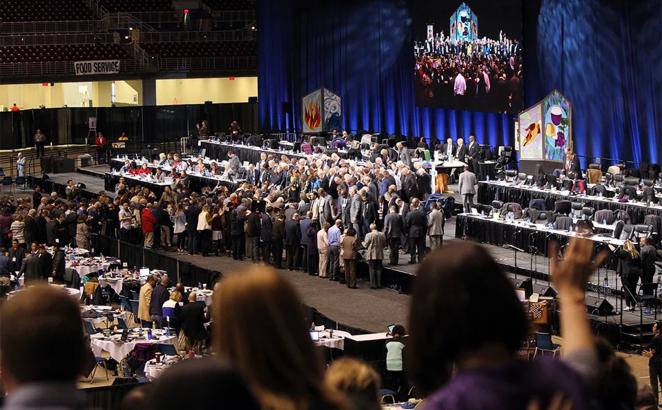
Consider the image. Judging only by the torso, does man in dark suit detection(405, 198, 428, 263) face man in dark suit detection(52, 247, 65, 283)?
no

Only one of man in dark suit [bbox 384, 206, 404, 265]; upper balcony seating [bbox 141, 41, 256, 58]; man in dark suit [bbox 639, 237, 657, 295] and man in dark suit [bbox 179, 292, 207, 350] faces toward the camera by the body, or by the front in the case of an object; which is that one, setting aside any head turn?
the upper balcony seating

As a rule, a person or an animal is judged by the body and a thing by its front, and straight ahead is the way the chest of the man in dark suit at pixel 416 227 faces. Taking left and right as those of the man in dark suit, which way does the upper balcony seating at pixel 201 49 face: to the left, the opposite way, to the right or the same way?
the opposite way

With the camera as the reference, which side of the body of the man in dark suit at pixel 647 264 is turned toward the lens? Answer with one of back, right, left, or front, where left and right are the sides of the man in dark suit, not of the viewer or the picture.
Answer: left

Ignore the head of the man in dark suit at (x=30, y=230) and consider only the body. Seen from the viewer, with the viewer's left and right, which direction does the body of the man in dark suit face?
facing away from the viewer and to the right of the viewer

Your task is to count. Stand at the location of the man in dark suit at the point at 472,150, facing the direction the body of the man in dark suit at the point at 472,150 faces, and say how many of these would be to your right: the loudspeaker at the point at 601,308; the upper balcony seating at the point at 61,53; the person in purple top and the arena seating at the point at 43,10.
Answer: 2

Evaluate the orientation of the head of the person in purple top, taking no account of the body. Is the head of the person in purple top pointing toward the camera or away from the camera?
away from the camera

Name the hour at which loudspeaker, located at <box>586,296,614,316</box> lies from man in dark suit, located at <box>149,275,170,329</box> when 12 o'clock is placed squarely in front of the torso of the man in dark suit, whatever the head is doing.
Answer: The loudspeaker is roughly at 2 o'clock from the man in dark suit.

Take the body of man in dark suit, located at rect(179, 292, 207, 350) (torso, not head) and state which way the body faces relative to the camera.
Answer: away from the camera

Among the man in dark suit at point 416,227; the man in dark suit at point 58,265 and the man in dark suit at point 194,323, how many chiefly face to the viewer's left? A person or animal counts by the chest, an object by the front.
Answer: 0

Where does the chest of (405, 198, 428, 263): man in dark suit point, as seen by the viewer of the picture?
away from the camera

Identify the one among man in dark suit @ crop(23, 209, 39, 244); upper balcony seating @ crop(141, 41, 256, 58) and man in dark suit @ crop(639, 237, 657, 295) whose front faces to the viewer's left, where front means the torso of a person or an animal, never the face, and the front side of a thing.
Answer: man in dark suit @ crop(639, 237, 657, 295)

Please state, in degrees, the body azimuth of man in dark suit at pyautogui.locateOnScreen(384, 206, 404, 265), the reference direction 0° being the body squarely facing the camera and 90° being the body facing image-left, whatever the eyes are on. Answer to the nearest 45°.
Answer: approximately 180°

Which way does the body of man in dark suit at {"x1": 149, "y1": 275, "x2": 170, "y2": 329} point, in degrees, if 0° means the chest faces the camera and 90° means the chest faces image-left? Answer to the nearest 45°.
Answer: approximately 225°

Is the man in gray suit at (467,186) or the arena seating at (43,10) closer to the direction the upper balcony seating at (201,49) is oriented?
the man in gray suit

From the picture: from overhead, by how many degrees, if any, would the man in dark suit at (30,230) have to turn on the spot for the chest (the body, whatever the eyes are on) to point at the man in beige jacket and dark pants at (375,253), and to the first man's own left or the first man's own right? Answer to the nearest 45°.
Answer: approximately 90° to the first man's own right

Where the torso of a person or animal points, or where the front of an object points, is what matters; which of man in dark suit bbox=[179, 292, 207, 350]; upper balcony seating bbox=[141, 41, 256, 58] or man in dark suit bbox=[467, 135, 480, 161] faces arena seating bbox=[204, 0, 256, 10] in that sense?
man in dark suit bbox=[179, 292, 207, 350]
